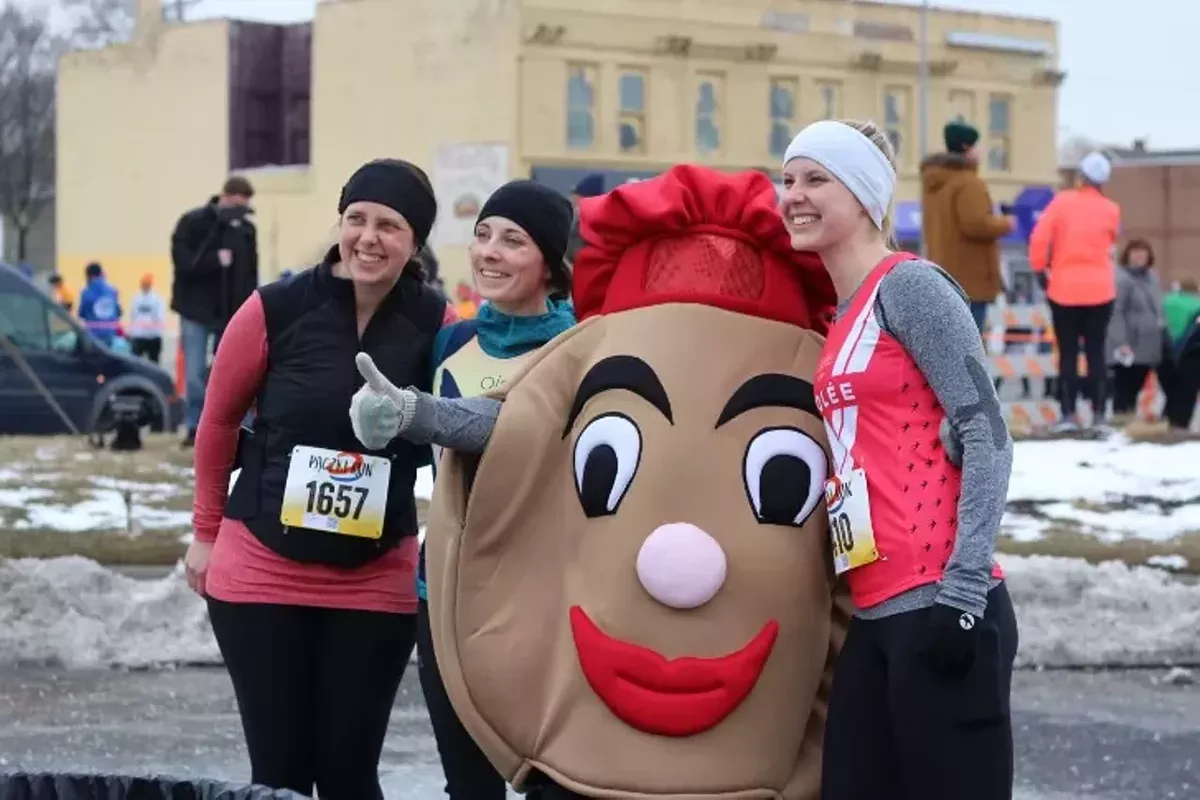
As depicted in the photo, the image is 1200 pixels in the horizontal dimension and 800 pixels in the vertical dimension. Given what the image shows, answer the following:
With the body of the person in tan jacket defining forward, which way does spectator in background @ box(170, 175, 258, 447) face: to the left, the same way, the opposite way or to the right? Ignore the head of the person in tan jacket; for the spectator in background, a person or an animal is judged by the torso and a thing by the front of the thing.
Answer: to the right

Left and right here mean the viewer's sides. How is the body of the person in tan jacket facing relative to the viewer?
facing away from the viewer and to the right of the viewer

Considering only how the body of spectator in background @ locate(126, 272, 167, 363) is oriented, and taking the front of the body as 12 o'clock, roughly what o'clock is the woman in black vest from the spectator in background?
The woman in black vest is roughly at 12 o'clock from the spectator in background.

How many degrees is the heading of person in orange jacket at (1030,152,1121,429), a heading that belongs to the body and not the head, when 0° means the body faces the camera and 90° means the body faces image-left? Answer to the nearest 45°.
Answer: approximately 180°

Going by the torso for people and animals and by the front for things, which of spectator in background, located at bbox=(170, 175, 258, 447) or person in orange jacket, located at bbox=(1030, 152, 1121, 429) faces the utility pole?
the person in orange jacket

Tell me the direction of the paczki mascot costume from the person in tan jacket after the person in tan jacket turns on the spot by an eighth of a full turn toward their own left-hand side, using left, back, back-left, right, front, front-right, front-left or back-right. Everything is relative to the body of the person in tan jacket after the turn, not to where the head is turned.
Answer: back

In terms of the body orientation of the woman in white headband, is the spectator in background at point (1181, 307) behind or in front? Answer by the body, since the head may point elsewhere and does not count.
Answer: behind

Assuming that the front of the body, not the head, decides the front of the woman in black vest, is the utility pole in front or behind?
behind

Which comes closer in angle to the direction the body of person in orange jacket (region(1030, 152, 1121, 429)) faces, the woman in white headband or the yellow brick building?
the yellow brick building

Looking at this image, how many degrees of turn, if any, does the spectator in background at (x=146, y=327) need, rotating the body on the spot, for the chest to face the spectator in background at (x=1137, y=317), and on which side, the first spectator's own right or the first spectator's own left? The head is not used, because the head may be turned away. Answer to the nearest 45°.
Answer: approximately 45° to the first spectator's own left
